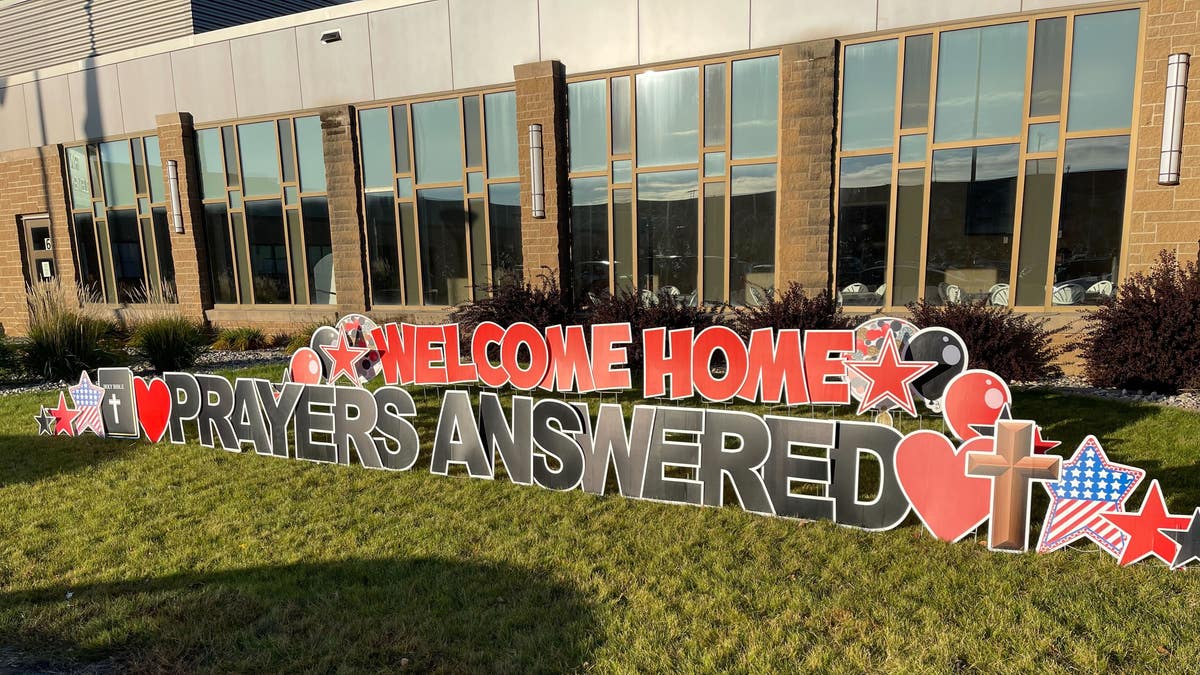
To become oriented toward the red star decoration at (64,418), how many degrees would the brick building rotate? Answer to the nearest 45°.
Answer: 0° — it already faces it

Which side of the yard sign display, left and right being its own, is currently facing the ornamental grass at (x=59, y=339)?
right

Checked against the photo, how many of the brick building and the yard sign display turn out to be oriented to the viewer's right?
0

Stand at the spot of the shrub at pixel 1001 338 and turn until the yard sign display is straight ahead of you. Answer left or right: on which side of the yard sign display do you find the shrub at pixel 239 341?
right

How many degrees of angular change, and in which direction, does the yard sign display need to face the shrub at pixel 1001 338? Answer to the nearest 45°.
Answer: approximately 180°

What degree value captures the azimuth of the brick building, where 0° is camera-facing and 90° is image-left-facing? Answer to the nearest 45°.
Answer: approximately 45°

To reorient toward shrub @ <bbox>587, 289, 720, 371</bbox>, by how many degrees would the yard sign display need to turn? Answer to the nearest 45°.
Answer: approximately 135° to its right

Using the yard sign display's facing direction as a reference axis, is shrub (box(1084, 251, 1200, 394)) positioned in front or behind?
behind

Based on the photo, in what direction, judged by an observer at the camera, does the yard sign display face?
facing the viewer and to the left of the viewer

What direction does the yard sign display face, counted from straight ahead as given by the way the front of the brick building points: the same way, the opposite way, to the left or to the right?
the same way
